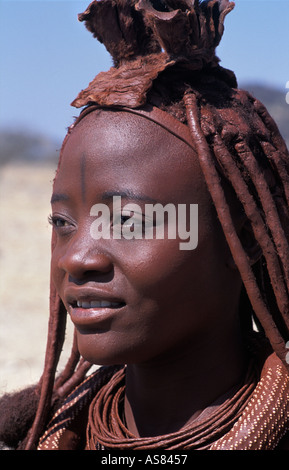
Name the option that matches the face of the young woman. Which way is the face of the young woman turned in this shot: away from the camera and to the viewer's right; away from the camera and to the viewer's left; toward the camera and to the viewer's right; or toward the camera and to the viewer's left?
toward the camera and to the viewer's left

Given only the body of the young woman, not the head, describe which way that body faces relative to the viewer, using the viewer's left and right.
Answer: facing the viewer and to the left of the viewer
